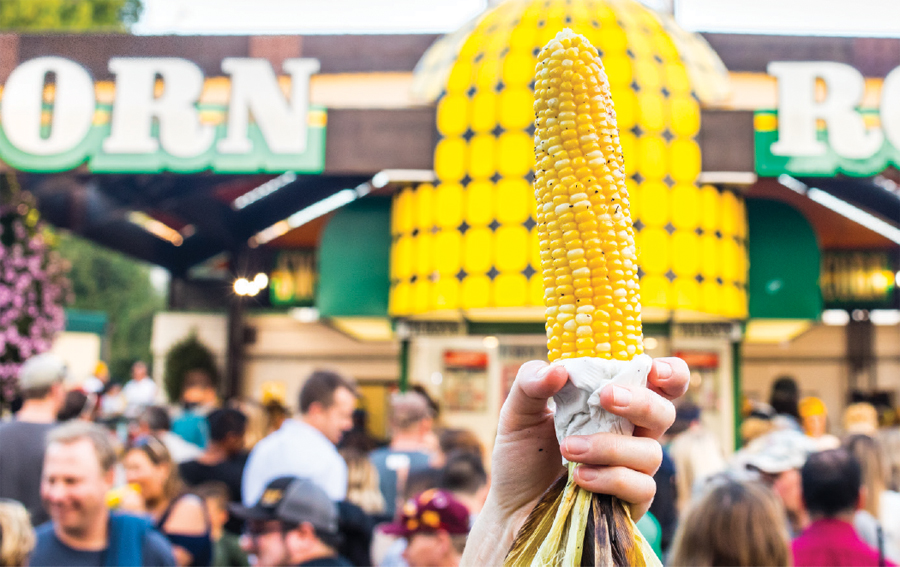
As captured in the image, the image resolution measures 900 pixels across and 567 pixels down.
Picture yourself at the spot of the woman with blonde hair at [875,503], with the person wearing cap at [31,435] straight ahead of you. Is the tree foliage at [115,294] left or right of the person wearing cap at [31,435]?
right

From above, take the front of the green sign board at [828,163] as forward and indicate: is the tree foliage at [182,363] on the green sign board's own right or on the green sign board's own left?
on the green sign board's own right

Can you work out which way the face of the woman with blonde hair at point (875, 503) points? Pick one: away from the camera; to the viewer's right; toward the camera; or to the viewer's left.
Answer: away from the camera

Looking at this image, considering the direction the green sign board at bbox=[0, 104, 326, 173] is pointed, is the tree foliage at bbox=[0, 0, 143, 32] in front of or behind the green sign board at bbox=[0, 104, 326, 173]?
behind

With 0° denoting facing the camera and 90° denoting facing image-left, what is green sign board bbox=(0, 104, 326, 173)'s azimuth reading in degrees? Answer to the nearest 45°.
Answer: approximately 0°
